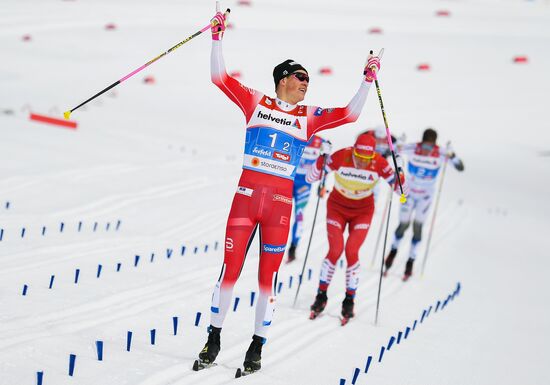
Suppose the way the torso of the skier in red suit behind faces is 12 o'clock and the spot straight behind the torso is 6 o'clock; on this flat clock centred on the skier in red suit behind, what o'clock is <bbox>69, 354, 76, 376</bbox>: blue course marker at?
The blue course marker is roughly at 1 o'clock from the skier in red suit behind.

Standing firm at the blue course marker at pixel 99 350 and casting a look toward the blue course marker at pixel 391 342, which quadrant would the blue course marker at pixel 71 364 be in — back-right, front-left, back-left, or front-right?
back-right

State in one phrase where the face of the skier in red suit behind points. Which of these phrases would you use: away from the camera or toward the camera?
toward the camera

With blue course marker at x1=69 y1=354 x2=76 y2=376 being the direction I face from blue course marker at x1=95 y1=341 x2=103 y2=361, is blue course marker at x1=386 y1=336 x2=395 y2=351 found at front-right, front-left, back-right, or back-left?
back-left

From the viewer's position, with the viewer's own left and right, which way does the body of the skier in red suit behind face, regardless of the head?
facing the viewer
